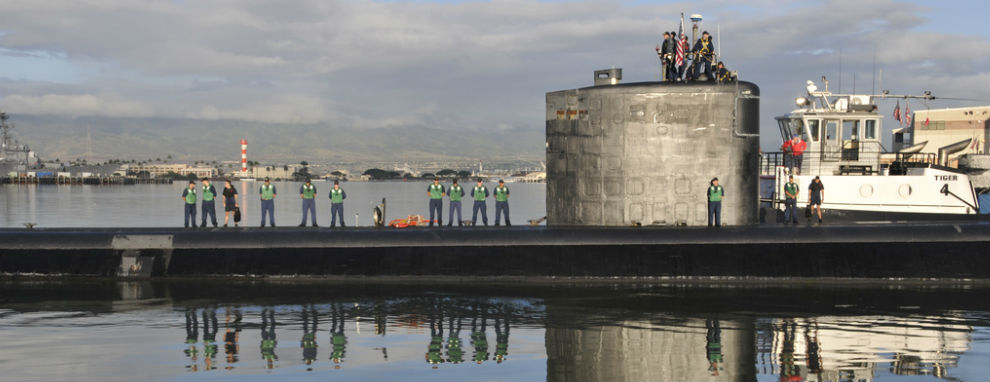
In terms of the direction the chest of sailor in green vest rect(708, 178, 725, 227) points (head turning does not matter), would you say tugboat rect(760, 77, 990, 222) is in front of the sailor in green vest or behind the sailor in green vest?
behind

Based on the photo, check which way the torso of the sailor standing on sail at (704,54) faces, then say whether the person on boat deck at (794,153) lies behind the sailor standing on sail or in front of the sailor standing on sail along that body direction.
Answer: behind

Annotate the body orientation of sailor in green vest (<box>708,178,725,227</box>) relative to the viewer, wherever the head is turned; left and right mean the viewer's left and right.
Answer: facing the viewer

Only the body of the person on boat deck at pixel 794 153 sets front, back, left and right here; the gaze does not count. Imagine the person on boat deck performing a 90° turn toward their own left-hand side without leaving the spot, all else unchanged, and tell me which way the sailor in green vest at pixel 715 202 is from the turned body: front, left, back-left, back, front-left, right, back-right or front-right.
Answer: right

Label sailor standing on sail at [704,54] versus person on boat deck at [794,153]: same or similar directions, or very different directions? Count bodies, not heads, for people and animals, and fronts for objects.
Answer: same or similar directions

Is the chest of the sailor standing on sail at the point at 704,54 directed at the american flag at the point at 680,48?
no

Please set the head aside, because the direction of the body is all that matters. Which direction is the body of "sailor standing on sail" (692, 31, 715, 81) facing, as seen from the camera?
toward the camera

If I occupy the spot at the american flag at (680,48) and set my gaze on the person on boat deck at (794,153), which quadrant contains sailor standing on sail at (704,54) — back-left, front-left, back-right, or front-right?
front-right

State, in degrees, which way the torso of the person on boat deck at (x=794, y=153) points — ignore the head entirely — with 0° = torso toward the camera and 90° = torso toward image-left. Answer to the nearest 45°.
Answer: approximately 0°

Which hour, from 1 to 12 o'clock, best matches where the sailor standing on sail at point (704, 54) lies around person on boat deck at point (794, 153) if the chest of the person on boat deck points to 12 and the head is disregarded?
The sailor standing on sail is roughly at 12 o'clock from the person on boat deck.

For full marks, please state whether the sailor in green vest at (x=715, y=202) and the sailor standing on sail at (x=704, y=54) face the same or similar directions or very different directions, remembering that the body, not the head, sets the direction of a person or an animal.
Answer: same or similar directions

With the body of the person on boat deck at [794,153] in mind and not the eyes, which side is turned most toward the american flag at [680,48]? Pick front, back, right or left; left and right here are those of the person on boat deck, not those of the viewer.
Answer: front
